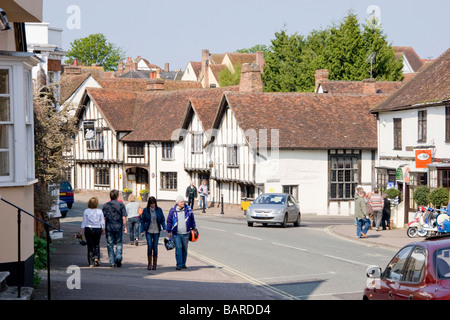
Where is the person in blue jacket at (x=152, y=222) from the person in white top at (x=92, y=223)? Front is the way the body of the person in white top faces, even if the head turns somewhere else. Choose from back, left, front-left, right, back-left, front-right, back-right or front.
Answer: right

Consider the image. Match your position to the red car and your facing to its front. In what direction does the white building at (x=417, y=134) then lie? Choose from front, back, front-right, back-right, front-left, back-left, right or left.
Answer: front-right

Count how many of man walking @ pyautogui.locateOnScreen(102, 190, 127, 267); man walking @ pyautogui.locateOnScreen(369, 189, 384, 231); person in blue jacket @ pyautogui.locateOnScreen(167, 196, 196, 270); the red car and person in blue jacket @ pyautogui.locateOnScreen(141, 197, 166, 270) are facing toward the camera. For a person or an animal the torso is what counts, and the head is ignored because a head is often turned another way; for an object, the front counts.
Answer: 2

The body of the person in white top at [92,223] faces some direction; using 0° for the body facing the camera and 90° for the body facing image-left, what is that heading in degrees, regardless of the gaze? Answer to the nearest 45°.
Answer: approximately 180°

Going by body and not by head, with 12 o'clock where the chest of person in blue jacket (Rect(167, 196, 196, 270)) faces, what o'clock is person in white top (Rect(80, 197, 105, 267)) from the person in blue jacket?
The person in white top is roughly at 3 o'clock from the person in blue jacket.

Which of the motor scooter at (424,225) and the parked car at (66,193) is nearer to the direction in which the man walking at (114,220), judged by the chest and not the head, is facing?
the parked car

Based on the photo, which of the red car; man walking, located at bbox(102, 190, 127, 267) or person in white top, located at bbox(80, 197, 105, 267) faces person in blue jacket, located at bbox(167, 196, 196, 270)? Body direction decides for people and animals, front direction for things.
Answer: the red car
